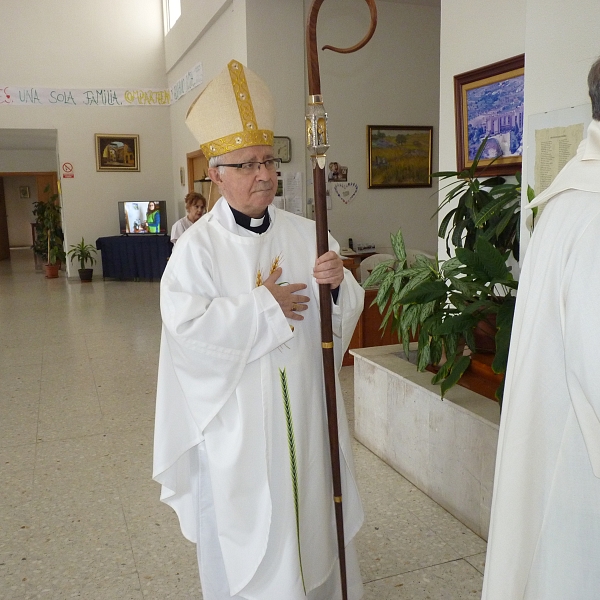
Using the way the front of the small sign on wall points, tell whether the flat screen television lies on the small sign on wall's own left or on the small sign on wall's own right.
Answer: on the small sign on wall's own left

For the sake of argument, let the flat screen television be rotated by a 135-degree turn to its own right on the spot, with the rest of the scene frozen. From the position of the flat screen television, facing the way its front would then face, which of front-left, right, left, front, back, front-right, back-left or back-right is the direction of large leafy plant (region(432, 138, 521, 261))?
back-left

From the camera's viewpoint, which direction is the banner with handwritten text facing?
toward the camera

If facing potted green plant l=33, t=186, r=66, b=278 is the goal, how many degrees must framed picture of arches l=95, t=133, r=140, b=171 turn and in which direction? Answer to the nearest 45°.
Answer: approximately 135° to its right

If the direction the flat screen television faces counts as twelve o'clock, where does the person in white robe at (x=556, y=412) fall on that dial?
The person in white robe is roughly at 12 o'clock from the flat screen television.

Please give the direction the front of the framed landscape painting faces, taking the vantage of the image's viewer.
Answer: facing the viewer

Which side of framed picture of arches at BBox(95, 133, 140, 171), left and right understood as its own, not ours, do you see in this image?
front

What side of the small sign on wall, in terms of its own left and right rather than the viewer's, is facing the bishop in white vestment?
front

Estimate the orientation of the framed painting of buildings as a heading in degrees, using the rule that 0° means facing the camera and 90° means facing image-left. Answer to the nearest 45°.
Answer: approximately 45°

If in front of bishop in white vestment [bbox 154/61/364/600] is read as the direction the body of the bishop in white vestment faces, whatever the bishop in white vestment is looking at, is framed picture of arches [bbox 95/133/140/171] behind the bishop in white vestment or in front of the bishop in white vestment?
behind

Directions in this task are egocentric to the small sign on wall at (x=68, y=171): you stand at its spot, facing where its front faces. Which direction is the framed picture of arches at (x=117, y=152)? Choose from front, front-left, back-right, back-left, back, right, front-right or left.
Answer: left
